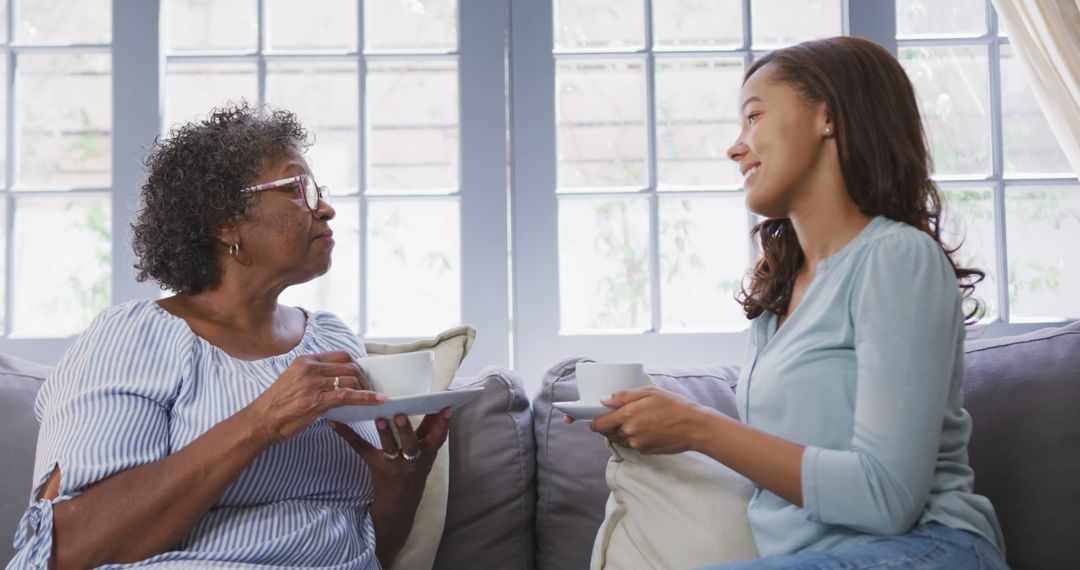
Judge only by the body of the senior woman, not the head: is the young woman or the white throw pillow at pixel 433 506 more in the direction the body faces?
the young woman

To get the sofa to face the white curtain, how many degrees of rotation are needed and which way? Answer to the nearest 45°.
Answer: approximately 90° to its left

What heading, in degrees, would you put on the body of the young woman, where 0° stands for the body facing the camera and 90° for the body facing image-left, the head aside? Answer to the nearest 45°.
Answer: approximately 90°

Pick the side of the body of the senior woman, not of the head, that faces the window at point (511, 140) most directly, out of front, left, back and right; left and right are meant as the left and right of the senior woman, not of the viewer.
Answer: left

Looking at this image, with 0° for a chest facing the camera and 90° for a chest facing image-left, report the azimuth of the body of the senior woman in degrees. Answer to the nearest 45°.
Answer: approximately 315°

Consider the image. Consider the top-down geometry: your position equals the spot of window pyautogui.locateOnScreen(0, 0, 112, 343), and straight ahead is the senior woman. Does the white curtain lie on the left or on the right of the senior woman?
left

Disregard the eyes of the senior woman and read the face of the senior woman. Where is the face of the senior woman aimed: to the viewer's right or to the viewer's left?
to the viewer's right

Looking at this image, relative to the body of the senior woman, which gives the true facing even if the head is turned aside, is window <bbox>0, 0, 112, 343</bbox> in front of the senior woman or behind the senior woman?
behind

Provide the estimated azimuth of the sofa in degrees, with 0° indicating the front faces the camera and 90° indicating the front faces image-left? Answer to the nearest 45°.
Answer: approximately 0°
